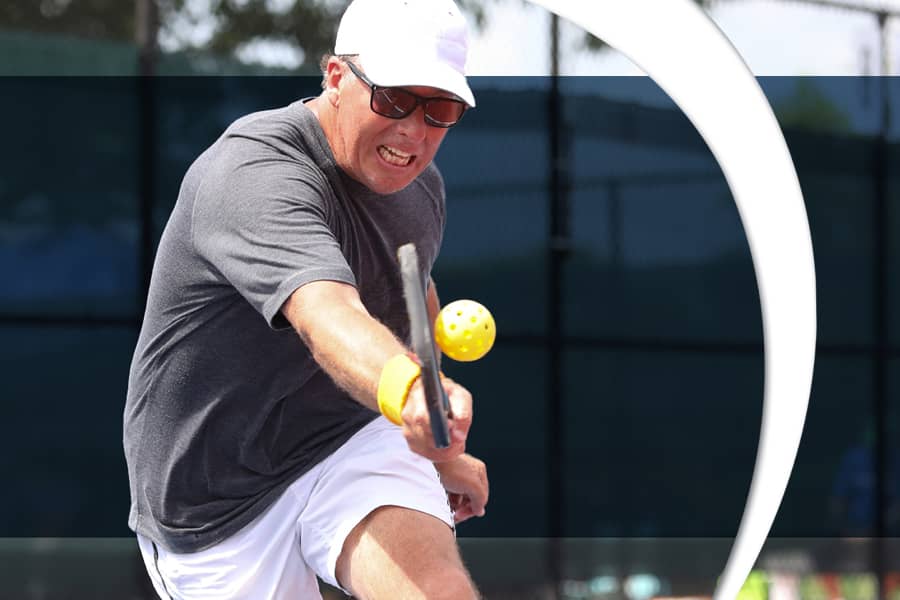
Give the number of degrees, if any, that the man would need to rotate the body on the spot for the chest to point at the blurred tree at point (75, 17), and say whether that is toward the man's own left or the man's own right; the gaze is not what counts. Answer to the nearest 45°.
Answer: approximately 135° to the man's own left

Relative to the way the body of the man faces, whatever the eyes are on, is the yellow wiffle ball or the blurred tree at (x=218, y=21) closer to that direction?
the yellow wiffle ball

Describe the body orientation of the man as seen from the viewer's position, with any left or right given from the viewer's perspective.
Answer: facing the viewer and to the right of the viewer

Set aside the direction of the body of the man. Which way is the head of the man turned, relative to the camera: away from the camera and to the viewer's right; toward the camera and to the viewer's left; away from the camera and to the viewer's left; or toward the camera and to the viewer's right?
toward the camera and to the viewer's right

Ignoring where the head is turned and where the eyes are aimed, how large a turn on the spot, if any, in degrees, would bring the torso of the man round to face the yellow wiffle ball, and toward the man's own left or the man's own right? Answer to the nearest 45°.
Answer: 0° — they already face it

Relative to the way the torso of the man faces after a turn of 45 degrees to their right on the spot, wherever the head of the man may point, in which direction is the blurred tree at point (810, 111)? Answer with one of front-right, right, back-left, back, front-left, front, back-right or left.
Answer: back-left

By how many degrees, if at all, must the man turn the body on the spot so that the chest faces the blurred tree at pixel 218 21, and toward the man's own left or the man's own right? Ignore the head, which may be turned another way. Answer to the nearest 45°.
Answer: approximately 135° to the man's own left
